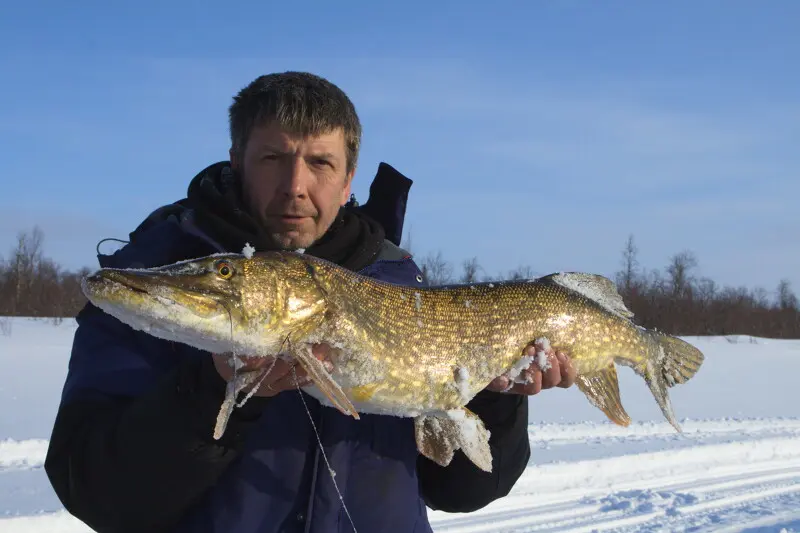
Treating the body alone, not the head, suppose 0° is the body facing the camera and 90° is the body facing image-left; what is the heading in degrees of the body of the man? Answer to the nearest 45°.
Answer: approximately 0°

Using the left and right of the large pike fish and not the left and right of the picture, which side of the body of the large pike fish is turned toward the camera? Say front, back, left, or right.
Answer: left
